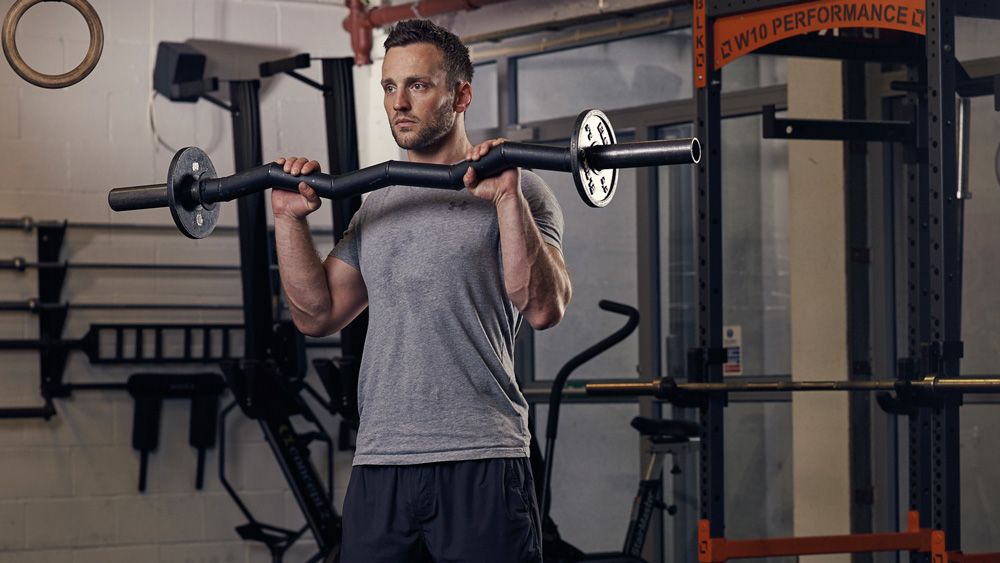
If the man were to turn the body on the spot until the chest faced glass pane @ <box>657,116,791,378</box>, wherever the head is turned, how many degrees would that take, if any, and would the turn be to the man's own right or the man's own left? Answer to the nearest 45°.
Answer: approximately 180°

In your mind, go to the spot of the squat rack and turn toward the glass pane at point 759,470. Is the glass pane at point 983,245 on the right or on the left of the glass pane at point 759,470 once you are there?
right

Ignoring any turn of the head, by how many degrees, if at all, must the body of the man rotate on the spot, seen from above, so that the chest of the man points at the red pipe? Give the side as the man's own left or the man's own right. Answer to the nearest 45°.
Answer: approximately 135° to the man's own right

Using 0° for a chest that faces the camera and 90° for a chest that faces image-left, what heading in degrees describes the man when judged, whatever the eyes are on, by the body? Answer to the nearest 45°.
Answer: approximately 45°

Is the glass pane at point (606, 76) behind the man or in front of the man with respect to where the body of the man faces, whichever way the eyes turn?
behind

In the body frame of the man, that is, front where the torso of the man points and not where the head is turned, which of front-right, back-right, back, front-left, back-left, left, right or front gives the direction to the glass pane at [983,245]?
back

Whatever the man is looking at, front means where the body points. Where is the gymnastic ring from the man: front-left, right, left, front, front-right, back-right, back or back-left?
right

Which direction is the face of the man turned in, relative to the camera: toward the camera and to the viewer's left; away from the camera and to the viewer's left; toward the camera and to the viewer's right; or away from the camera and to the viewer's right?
toward the camera and to the viewer's left
